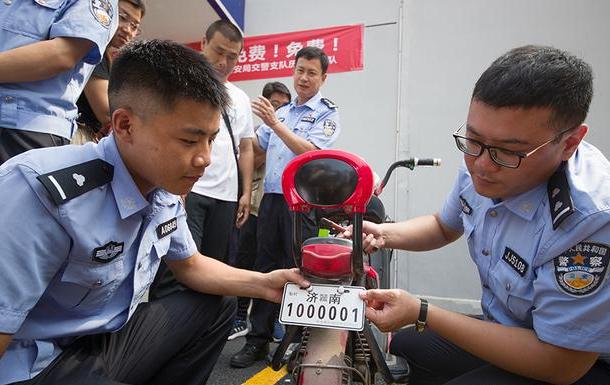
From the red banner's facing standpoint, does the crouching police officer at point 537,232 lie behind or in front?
in front

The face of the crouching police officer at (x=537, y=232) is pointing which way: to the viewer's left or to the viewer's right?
to the viewer's left

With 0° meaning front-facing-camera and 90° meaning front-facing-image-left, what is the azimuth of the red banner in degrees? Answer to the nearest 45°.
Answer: approximately 0°

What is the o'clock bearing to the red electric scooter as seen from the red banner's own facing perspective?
The red electric scooter is roughly at 12 o'clock from the red banner.

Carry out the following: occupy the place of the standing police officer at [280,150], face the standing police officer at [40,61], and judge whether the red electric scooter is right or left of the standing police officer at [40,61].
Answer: left

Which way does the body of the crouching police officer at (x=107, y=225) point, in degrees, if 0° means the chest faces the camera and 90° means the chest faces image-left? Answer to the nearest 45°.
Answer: approximately 315°

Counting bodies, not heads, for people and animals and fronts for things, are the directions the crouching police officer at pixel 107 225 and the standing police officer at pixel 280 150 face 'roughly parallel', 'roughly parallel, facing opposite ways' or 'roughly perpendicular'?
roughly perpendicular

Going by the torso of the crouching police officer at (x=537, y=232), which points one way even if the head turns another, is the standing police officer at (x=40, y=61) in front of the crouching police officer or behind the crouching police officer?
in front

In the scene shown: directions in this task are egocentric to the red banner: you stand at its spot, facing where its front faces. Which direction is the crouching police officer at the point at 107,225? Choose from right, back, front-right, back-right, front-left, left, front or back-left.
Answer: front

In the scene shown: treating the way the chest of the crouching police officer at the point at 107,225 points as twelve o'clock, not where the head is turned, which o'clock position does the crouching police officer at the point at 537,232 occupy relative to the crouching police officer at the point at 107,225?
the crouching police officer at the point at 537,232 is roughly at 11 o'clock from the crouching police officer at the point at 107,225.

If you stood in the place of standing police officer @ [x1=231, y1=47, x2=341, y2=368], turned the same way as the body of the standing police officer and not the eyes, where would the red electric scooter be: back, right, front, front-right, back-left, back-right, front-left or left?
front-left

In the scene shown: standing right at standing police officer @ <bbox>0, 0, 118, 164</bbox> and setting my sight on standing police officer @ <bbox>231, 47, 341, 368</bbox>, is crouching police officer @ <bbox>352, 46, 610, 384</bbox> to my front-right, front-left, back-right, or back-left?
front-right
